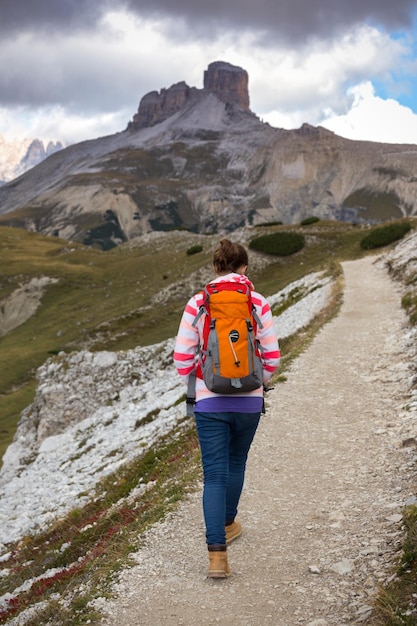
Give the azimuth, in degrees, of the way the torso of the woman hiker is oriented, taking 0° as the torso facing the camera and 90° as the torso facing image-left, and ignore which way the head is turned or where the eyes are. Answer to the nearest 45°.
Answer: approximately 180°
